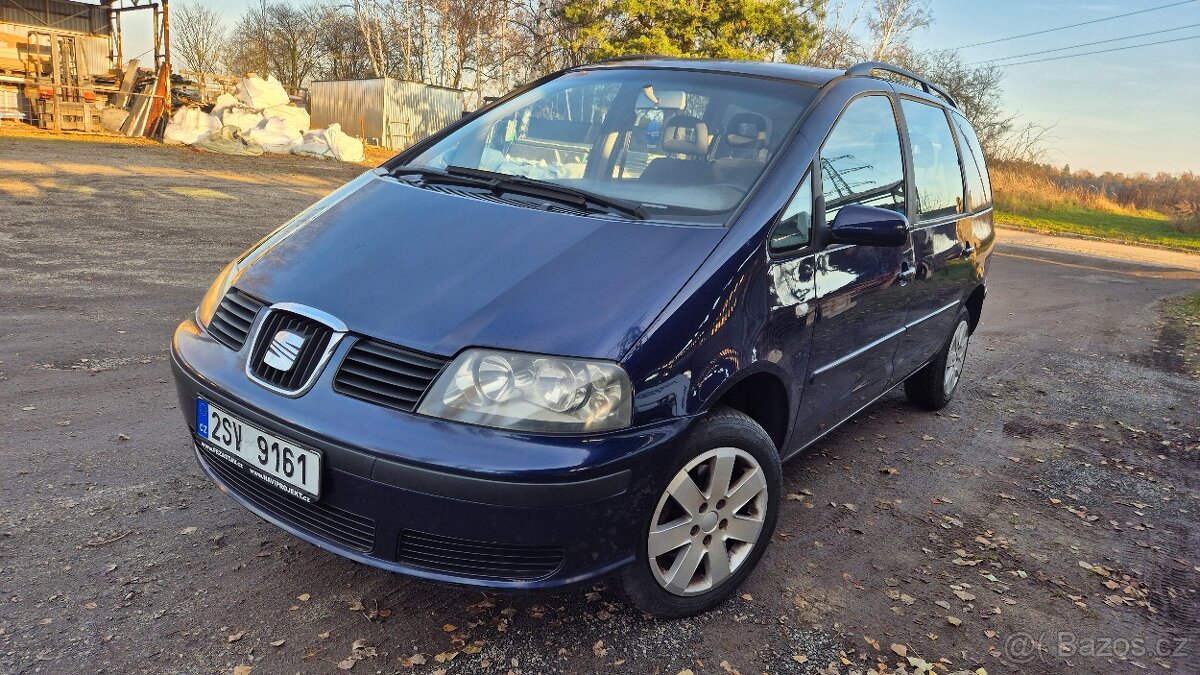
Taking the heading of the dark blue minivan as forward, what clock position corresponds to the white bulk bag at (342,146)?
The white bulk bag is roughly at 4 o'clock from the dark blue minivan.

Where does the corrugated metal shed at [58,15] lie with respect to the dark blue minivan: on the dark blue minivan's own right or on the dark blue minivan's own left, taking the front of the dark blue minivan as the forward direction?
on the dark blue minivan's own right

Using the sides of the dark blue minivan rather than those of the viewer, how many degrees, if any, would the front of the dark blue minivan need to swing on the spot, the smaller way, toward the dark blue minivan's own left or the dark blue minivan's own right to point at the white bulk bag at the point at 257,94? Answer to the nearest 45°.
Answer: approximately 90° to the dark blue minivan's own right

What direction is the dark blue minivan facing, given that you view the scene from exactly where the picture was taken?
facing the viewer and to the left of the viewer

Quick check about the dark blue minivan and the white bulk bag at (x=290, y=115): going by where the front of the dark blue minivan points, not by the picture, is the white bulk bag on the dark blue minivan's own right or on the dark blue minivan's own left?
on the dark blue minivan's own right

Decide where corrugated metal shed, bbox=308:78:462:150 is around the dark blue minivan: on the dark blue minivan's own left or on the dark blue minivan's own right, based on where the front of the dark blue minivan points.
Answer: on the dark blue minivan's own right

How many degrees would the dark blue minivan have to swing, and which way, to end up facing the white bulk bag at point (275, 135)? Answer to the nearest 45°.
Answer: approximately 90° to its right

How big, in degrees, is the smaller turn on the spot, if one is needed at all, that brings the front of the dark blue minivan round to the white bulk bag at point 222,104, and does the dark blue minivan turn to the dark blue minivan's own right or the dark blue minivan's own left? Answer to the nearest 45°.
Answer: approximately 90° to the dark blue minivan's own right

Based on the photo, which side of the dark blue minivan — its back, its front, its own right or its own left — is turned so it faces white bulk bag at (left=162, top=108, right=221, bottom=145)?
right

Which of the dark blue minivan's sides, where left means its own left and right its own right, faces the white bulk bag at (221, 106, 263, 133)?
right
